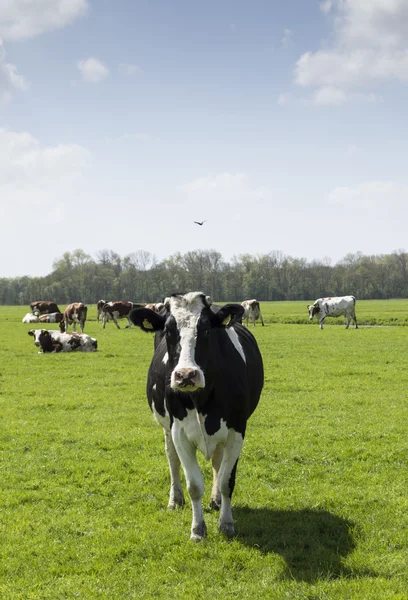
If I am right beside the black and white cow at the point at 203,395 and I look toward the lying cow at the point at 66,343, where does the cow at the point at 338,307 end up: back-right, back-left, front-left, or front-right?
front-right

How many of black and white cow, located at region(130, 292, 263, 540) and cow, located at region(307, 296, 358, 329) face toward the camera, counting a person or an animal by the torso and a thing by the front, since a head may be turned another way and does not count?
1

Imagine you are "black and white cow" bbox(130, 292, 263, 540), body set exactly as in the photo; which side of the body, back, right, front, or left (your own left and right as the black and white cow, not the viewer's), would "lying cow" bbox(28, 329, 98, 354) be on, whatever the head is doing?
back

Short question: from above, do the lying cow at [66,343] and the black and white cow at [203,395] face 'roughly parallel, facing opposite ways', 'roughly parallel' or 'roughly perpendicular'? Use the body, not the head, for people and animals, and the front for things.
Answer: roughly perpendicular

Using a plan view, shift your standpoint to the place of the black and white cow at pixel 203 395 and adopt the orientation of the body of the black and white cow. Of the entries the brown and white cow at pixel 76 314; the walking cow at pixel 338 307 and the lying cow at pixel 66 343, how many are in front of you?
0

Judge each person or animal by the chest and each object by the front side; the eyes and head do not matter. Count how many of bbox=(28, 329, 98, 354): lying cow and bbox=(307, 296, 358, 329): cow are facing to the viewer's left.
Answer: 2

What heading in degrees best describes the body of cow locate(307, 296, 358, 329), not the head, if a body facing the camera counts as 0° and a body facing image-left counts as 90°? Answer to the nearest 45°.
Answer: approximately 90°

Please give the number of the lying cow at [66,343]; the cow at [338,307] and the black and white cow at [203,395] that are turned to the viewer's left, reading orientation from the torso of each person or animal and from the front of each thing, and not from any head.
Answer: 2

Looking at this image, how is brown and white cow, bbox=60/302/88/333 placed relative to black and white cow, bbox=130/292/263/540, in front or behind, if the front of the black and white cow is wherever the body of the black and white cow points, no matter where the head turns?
behind

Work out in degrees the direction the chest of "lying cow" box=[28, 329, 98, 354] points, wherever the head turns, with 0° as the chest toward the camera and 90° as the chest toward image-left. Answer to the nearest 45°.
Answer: approximately 90°

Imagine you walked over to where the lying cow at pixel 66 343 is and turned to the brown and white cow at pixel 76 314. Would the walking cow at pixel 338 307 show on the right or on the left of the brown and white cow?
right

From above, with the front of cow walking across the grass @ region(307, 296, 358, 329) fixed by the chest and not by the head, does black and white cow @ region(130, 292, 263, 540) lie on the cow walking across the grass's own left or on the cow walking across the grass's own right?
on the cow walking across the grass's own left

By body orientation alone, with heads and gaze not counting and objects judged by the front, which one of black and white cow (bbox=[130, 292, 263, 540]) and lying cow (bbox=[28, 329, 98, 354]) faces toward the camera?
the black and white cow

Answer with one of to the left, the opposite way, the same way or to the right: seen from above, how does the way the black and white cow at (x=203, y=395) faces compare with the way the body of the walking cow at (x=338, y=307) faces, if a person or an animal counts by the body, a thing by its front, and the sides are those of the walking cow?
to the left

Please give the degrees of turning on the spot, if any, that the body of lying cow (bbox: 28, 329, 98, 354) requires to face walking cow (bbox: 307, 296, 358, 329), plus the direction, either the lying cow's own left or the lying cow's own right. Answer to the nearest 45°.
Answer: approximately 135° to the lying cow's own right

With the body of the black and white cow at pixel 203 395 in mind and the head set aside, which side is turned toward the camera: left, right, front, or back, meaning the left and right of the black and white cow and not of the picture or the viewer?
front
